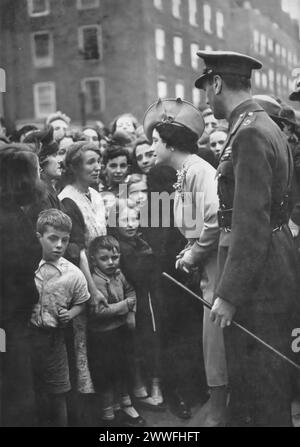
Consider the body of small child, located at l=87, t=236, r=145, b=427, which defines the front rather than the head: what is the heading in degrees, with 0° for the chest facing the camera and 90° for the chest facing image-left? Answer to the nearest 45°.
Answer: approximately 315°

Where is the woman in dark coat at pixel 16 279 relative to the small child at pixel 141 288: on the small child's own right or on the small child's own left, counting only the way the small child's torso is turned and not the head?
on the small child's own right

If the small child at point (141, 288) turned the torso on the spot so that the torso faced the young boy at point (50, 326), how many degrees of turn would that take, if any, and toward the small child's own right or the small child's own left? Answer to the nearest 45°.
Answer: approximately 90° to the small child's own right
